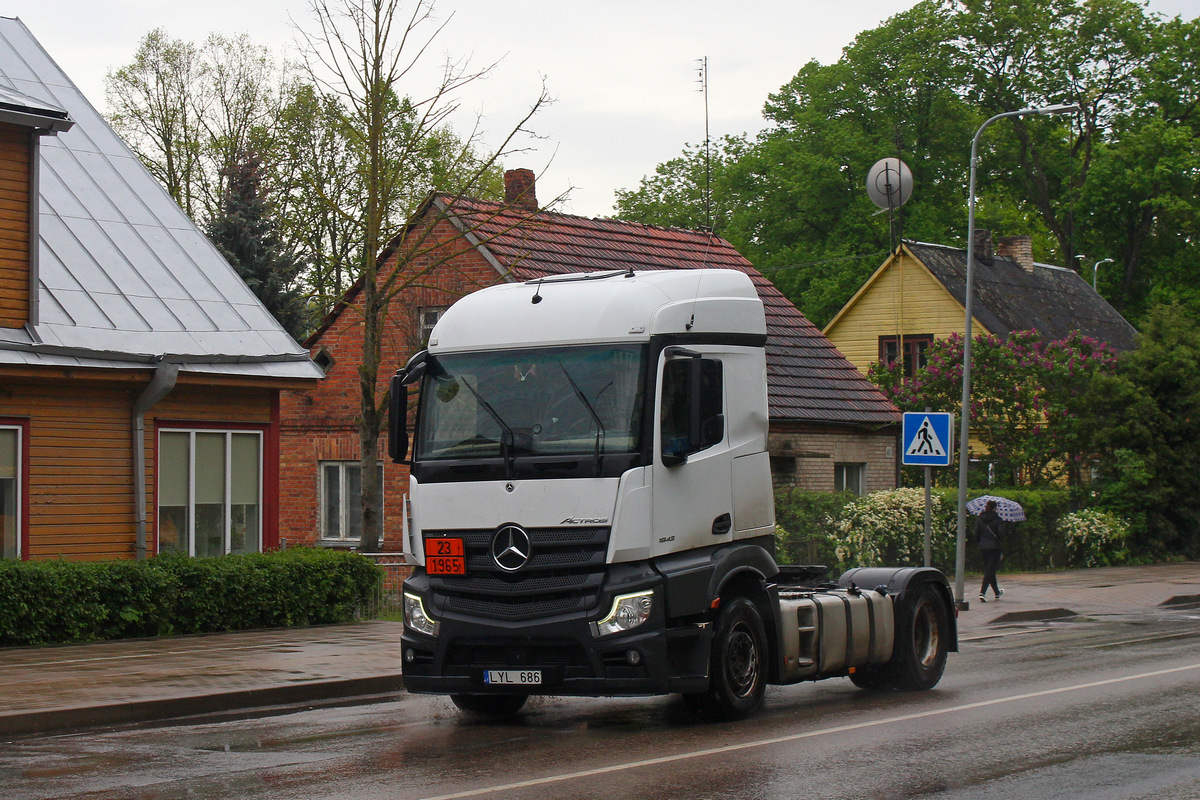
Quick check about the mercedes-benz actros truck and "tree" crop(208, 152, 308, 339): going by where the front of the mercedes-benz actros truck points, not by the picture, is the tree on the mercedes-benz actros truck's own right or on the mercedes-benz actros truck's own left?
on the mercedes-benz actros truck's own right

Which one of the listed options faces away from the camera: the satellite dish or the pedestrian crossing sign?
the satellite dish

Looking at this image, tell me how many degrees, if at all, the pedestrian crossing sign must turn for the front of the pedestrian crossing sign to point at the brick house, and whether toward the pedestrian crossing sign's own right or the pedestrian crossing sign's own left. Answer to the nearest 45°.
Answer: approximately 135° to the pedestrian crossing sign's own right

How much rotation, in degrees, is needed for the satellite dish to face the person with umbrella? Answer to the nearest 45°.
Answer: approximately 180°

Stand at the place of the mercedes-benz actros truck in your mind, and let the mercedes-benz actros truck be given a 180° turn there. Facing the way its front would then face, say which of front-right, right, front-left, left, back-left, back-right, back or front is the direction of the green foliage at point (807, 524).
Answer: front-left

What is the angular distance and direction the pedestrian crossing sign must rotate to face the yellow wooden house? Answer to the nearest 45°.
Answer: approximately 180°

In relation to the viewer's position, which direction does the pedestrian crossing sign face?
facing the viewer

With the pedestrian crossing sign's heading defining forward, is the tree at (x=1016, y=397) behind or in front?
behind

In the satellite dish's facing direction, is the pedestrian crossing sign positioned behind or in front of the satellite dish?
behind

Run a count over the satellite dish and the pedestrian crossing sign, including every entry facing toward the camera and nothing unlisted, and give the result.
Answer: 1
